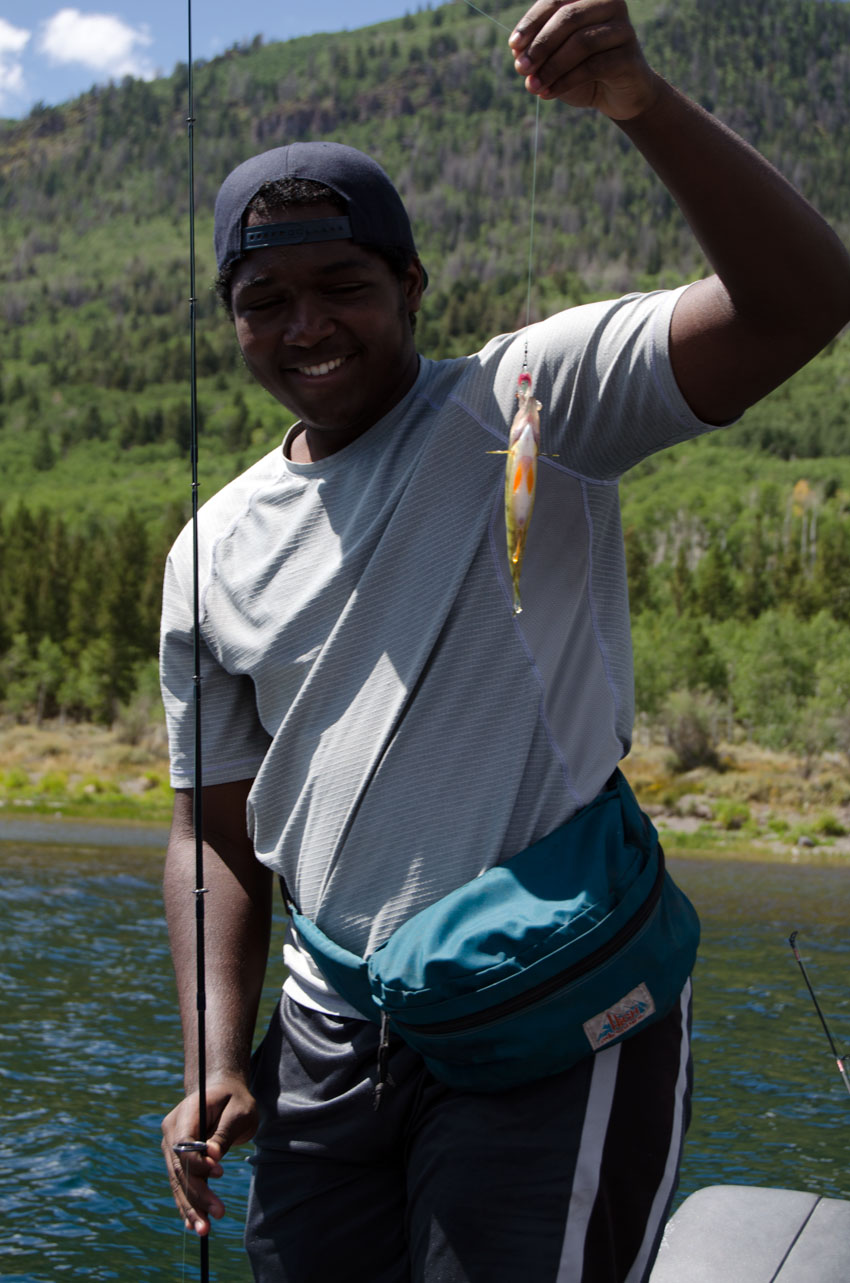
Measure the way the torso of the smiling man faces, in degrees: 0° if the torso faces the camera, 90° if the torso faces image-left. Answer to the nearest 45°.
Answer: approximately 45°
